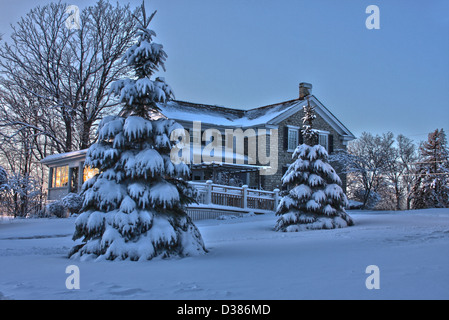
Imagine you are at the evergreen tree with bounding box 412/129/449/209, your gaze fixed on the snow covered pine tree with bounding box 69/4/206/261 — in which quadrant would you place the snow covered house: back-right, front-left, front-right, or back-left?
front-right

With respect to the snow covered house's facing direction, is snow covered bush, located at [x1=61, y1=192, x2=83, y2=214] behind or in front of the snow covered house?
in front

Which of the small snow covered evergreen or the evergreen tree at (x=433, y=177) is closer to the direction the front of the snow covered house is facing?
the small snow covered evergreen

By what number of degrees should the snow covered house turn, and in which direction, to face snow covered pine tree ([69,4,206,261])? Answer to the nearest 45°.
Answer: approximately 45° to its left

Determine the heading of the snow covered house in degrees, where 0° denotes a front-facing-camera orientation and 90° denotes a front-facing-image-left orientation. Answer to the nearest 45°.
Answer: approximately 45°

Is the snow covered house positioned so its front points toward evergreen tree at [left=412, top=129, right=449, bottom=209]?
no

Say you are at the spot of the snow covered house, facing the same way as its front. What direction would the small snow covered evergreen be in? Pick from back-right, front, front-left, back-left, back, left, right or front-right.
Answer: front-left

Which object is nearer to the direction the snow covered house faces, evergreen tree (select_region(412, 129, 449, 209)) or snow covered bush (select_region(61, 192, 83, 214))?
the snow covered bush

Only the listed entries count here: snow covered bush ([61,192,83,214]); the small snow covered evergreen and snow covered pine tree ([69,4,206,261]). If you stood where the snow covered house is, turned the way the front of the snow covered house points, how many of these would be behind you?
0
